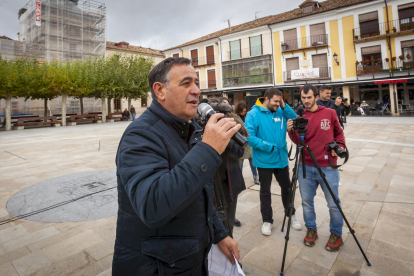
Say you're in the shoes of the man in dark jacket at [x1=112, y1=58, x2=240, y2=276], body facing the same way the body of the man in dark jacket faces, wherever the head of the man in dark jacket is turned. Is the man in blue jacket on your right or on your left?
on your left

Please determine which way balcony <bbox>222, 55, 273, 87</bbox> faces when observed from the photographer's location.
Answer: facing the viewer and to the left of the viewer

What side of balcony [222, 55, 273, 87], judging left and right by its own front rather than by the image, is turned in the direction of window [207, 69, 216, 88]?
right

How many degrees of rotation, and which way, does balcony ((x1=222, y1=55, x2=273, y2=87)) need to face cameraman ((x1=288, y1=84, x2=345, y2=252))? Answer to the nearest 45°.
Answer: approximately 45° to its left

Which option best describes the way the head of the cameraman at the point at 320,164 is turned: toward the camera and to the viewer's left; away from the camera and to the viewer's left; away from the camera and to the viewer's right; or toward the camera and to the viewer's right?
toward the camera and to the viewer's left
